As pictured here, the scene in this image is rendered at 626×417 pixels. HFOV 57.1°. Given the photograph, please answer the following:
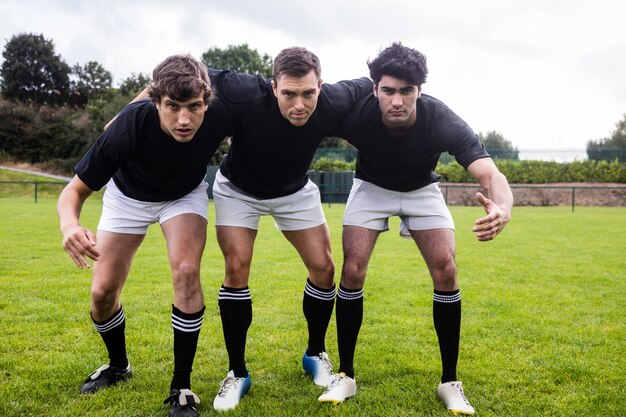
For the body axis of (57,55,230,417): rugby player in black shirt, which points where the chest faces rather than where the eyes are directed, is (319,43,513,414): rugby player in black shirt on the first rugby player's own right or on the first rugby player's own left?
on the first rugby player's own left

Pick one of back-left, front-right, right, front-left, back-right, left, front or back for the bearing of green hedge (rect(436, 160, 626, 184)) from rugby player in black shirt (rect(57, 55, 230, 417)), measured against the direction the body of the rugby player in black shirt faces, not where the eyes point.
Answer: back-left

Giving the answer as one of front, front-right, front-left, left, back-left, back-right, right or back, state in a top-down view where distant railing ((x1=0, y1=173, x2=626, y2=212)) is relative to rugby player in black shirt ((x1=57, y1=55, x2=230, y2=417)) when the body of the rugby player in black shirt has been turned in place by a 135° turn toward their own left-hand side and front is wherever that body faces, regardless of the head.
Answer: front

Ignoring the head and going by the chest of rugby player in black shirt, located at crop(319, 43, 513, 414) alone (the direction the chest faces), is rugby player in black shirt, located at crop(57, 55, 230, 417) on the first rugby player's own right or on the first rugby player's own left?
on the first rugby player's own right

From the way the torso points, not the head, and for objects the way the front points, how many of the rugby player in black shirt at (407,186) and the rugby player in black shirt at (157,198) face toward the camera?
2

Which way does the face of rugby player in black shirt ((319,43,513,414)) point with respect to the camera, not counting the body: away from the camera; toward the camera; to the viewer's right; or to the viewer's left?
toward the camera

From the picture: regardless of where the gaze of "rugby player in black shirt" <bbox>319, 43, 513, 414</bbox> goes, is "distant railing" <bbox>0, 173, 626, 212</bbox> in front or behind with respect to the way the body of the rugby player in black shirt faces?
behind

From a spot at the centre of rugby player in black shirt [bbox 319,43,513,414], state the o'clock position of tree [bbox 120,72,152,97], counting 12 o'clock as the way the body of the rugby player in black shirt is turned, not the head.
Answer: The tree is roughly at 5 o'clock from the rugby player in black shirt.

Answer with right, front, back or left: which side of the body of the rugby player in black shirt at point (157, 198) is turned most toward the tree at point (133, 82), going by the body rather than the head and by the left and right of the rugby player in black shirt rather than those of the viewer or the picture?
back

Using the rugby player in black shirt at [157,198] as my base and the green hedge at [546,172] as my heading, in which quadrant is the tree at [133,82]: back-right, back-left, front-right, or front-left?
front-left

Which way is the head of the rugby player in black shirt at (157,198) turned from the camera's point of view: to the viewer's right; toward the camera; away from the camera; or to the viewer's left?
toward the camera

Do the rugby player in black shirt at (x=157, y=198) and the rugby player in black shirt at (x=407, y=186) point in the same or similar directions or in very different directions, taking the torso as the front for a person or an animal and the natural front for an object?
same or similar directions

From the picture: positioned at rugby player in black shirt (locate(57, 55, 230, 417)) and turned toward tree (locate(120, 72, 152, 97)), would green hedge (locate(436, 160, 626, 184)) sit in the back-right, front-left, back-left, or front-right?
front-right

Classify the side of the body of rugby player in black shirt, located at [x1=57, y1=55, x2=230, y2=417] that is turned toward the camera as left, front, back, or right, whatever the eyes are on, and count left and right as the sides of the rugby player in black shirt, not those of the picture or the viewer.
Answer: front
